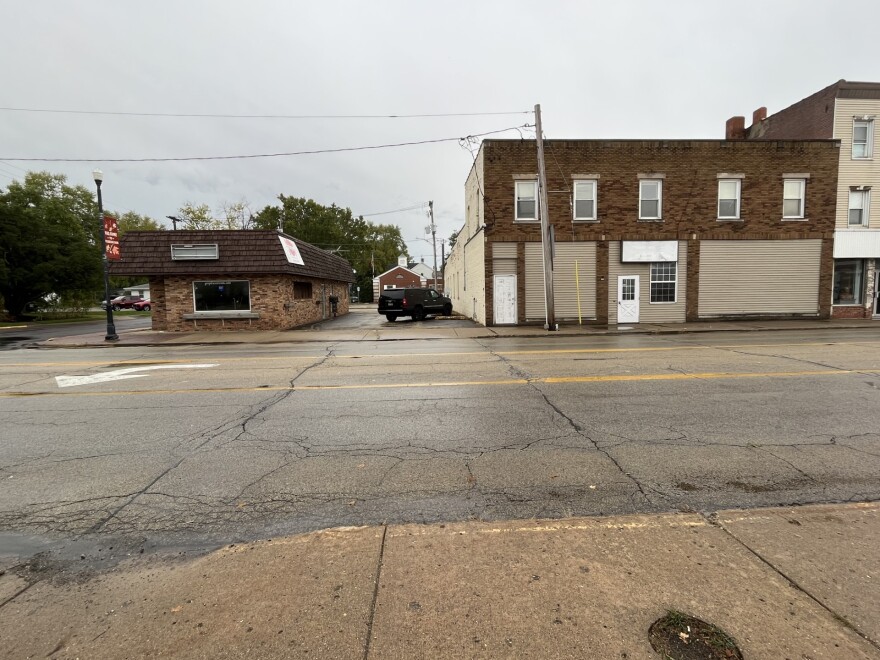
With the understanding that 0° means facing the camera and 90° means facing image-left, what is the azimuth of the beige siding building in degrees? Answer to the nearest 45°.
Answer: approximately 0°

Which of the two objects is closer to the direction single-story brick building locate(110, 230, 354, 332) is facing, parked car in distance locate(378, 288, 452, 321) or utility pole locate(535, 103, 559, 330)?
the utility pole

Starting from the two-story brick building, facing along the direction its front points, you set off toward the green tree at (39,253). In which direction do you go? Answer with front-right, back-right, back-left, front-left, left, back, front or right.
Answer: right

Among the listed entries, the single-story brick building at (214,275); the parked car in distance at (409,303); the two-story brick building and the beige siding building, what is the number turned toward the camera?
3

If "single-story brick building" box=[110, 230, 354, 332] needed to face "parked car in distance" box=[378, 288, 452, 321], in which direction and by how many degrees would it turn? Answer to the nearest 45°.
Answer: approximately 90° to its left

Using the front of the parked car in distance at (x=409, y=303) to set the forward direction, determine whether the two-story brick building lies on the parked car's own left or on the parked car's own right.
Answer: on the parked car's own right

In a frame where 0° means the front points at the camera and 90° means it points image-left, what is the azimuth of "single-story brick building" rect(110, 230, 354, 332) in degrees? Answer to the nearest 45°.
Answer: approximately 0°
